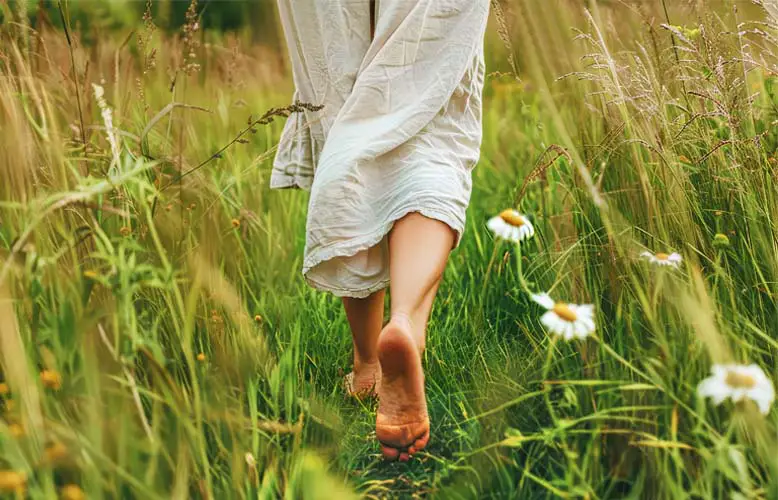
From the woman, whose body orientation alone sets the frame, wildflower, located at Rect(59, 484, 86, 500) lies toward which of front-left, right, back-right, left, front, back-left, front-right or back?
back-left

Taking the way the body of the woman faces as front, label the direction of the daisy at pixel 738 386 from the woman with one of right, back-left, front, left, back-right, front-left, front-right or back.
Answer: back-right

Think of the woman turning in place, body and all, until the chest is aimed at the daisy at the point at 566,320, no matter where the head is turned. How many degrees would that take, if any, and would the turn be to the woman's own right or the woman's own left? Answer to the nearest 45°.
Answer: approximately 135° to the woman's own right

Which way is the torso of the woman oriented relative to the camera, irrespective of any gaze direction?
away from the camera

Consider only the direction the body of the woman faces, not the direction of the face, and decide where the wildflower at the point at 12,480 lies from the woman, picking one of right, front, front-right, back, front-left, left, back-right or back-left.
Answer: back-left
